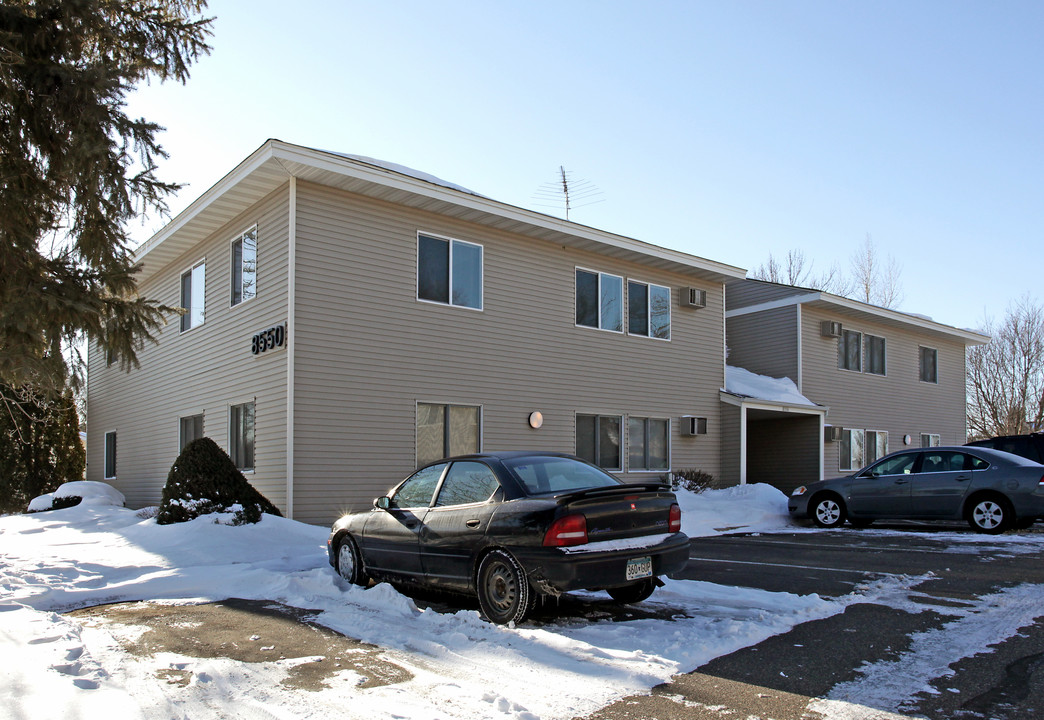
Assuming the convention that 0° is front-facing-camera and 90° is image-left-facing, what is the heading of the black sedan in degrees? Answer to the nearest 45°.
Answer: approximately 135°

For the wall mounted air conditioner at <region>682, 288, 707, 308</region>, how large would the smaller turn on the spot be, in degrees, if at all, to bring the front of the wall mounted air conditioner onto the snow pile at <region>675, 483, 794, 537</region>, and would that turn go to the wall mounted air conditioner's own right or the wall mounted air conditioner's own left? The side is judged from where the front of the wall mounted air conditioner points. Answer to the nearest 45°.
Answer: approximately 45° to the wall mounted air conditioner's own right

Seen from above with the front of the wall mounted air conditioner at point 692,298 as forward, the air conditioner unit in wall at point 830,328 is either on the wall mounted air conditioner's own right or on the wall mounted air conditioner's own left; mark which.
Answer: on the wall mounted air conditioner's own left

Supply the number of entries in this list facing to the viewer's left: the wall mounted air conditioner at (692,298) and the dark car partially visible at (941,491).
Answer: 1

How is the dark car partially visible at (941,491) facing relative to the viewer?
to the viewer's left

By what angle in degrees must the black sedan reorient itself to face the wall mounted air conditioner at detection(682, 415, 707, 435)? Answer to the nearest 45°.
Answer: approximately 45° to its right

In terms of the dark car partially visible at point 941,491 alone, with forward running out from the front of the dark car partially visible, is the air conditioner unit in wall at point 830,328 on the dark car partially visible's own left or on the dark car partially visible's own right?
on the dark car partially visible's own right
